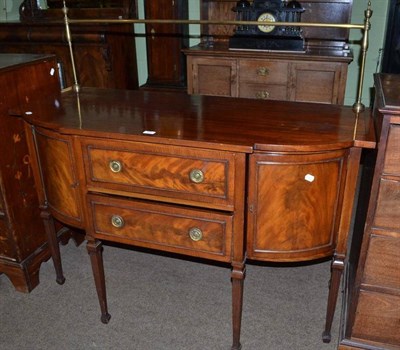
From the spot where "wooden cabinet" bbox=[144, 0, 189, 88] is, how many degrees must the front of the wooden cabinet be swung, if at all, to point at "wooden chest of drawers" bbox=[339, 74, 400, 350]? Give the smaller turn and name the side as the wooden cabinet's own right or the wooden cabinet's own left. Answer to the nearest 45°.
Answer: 0° — it already faces it

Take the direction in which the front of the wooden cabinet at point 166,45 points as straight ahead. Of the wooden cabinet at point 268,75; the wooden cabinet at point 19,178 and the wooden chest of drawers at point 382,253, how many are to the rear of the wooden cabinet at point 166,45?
0

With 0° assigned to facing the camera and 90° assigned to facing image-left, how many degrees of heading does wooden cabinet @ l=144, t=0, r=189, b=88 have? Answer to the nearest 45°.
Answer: approximately 0°

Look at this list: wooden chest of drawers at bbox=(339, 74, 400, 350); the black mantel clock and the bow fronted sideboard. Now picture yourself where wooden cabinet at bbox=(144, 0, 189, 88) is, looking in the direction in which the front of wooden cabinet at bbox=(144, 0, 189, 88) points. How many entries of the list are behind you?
0

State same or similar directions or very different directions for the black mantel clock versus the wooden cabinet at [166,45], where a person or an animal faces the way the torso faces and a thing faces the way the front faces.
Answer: same or similar directions

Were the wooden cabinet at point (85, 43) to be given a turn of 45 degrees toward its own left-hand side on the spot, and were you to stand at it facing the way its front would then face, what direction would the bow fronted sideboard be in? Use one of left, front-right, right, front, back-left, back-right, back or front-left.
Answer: front-right

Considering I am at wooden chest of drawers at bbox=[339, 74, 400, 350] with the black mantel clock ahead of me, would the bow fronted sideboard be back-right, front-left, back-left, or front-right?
front-left

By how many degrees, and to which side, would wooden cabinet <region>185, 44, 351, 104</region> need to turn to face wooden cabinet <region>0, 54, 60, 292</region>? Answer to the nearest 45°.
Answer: approximately 45° to its right

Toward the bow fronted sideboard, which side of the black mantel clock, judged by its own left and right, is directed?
front

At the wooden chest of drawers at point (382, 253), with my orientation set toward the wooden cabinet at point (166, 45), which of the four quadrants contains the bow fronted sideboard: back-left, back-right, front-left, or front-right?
front-left

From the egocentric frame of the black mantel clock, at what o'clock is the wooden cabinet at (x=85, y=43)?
The wooden cabinet is roughly at 3 o'clock from the black mantel clock.

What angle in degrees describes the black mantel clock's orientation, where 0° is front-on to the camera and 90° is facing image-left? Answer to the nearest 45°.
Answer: approximately 0°

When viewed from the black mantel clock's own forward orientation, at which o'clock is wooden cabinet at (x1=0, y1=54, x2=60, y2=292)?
The wooden cabinet is roughly at 1 o'clock from the black mantel clock.

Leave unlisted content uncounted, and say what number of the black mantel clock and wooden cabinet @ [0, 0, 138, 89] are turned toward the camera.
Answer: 2

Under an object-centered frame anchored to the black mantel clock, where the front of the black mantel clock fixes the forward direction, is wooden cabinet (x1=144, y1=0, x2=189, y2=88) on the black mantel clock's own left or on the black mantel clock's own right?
on the black mantel clock's own right

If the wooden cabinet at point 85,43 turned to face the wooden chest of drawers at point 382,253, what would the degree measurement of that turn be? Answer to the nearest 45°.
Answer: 0° — it already faces it

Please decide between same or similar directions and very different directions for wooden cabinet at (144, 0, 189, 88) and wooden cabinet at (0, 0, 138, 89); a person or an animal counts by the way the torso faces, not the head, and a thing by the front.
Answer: same or similar directions

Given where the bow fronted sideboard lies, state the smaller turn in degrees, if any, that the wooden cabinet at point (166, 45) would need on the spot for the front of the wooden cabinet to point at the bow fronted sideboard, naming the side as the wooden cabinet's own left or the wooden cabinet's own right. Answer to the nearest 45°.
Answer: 0° — it already faces it

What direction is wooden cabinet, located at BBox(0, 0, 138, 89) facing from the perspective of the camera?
toward the camera

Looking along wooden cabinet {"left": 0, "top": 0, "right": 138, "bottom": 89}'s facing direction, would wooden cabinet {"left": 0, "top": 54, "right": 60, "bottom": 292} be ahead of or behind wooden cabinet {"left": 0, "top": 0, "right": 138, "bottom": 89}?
ahead

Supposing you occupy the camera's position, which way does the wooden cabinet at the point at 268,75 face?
facing the viewer
